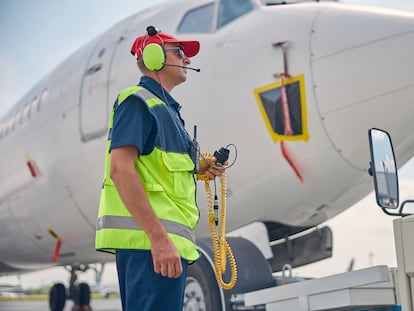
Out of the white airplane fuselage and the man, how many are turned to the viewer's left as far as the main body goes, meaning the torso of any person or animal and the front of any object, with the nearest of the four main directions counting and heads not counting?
0

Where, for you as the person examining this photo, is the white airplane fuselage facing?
facing the viewer and to the right of the viewer

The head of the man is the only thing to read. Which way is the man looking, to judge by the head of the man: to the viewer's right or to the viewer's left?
to the viewer's right

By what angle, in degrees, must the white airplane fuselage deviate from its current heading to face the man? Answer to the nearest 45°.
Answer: approximately 45° to its right

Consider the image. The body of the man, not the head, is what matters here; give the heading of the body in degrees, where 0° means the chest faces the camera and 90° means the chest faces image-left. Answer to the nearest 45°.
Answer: approximately 270°
